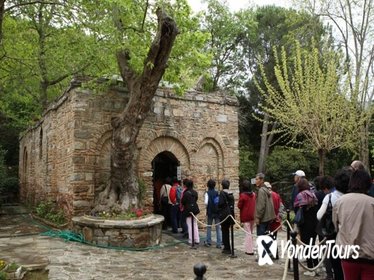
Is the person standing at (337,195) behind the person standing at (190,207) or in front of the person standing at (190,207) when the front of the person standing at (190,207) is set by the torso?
behind

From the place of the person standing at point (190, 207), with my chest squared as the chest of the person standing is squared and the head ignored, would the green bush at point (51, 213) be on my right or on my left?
on my left

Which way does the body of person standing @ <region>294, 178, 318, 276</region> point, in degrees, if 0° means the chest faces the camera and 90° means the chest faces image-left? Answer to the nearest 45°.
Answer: approximately 135°

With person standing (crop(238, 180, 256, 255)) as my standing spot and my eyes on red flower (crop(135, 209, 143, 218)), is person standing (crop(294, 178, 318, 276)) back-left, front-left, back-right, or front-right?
back-left

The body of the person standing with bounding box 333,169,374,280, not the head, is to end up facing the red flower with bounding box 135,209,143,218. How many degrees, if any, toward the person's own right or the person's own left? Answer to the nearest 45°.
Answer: approximately 45° to the person's own left

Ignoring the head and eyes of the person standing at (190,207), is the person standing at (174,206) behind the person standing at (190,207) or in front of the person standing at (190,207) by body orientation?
in front

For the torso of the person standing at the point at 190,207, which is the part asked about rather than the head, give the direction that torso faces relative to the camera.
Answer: away from the camera

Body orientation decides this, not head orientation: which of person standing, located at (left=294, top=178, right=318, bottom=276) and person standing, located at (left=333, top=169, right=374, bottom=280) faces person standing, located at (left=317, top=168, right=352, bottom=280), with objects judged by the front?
person standing, located at (left=333, top=169, right=374, bottom=280)

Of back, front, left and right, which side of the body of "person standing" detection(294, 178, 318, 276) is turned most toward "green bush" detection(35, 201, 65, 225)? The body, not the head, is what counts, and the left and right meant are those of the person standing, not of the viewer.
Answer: front

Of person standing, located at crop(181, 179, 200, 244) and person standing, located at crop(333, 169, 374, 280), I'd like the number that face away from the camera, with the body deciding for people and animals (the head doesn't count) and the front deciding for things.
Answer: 2

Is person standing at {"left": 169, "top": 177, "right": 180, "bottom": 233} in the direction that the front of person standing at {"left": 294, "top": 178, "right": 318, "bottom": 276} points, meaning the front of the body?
yes

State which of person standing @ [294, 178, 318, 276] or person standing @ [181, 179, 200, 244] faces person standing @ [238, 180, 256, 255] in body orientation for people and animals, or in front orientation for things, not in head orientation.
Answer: person standing @ [294, 178, 318, 276]

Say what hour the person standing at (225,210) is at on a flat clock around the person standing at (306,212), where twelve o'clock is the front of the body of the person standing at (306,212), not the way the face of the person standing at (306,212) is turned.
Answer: the person standing at (225,210) is roughly at 12 o'clock from the person standing at (306,212).

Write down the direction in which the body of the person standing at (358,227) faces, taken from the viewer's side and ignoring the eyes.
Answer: away from the camera

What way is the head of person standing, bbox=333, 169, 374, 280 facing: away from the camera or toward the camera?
away from the camera
